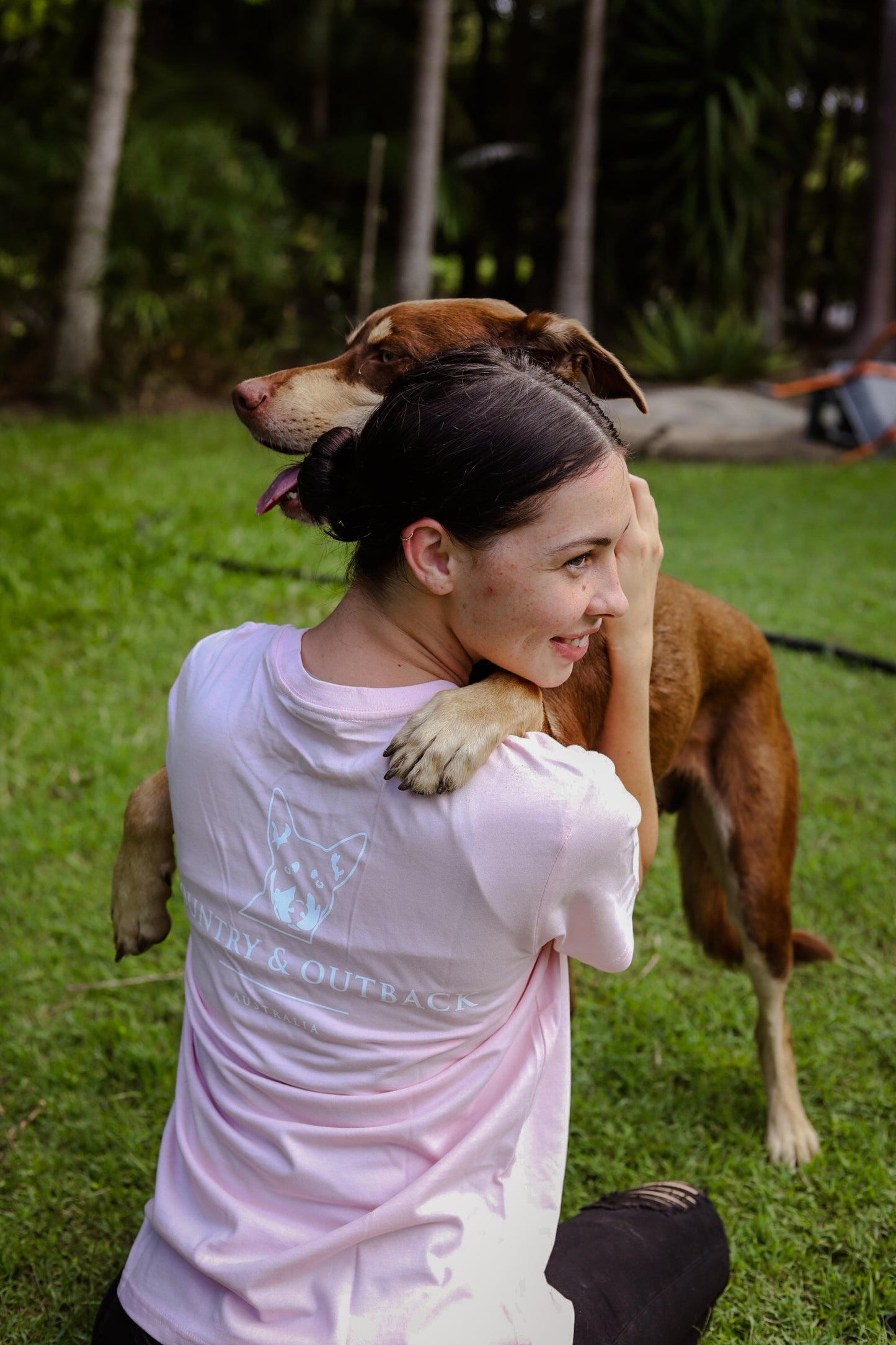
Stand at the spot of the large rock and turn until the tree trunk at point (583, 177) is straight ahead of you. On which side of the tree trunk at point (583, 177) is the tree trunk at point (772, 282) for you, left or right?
right

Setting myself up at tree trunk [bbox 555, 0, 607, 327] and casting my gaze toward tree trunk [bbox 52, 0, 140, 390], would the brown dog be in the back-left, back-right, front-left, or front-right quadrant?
front-left

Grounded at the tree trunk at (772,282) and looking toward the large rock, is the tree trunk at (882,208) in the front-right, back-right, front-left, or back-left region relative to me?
front-left

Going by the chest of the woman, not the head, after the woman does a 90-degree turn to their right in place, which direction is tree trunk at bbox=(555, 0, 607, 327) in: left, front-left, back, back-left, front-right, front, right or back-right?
back-left

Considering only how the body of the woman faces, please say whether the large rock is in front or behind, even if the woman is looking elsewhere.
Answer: in front

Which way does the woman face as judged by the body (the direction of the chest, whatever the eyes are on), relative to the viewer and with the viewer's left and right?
facing away from the viewer and to the right of the viewer

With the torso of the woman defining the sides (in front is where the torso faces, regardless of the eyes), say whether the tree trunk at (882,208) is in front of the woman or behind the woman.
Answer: in front

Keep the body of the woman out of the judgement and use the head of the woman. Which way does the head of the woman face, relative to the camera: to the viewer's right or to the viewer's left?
to the viewer's right

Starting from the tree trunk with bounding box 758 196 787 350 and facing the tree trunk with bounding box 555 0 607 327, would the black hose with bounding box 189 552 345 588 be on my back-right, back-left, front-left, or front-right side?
front-left
